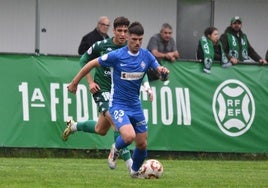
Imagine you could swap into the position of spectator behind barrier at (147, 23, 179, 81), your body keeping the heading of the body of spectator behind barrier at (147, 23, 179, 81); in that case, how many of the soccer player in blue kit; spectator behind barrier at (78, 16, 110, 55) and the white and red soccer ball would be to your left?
0

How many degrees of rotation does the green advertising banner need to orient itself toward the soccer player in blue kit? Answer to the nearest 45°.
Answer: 0° — it already faces them

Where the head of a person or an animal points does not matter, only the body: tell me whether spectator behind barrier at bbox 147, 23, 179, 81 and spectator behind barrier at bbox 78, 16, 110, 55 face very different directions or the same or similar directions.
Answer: same or similar directions

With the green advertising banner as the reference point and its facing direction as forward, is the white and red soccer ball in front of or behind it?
in front

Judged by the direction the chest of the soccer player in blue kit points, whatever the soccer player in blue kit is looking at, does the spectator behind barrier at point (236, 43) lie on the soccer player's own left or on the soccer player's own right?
on the soccer player's own left

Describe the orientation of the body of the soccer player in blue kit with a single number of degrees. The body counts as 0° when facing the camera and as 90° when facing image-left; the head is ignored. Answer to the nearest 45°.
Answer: approximately 315°

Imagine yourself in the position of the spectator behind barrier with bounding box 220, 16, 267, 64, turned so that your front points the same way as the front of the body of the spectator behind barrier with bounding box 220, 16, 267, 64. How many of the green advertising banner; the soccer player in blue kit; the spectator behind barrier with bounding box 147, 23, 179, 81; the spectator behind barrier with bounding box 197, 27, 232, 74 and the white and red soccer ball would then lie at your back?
0

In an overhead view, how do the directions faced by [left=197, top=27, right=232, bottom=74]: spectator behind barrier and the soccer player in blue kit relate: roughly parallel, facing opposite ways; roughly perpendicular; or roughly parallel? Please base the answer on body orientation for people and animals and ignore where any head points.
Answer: roughly parallel

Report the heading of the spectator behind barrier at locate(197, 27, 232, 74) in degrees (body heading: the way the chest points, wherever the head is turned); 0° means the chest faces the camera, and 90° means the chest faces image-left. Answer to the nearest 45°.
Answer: approximately 315°

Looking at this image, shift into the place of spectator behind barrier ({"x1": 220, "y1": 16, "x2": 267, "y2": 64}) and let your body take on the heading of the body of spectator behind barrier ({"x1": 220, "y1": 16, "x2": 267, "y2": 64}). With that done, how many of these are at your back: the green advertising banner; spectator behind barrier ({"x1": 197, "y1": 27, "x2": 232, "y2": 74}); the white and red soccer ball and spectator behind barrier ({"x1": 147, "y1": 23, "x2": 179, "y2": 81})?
0

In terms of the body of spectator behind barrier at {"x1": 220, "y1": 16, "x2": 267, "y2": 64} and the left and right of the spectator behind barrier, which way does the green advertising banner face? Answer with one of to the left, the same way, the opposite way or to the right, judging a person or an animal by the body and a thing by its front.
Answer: the same way

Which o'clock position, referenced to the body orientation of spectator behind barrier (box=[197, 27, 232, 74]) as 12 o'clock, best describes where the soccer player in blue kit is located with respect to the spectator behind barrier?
The soccer player in blue kit is roughly at 2 o'clock from the spectator behind barrier.

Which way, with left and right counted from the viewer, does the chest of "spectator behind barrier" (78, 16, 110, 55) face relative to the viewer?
facing the viewer and to the right of the viewer
